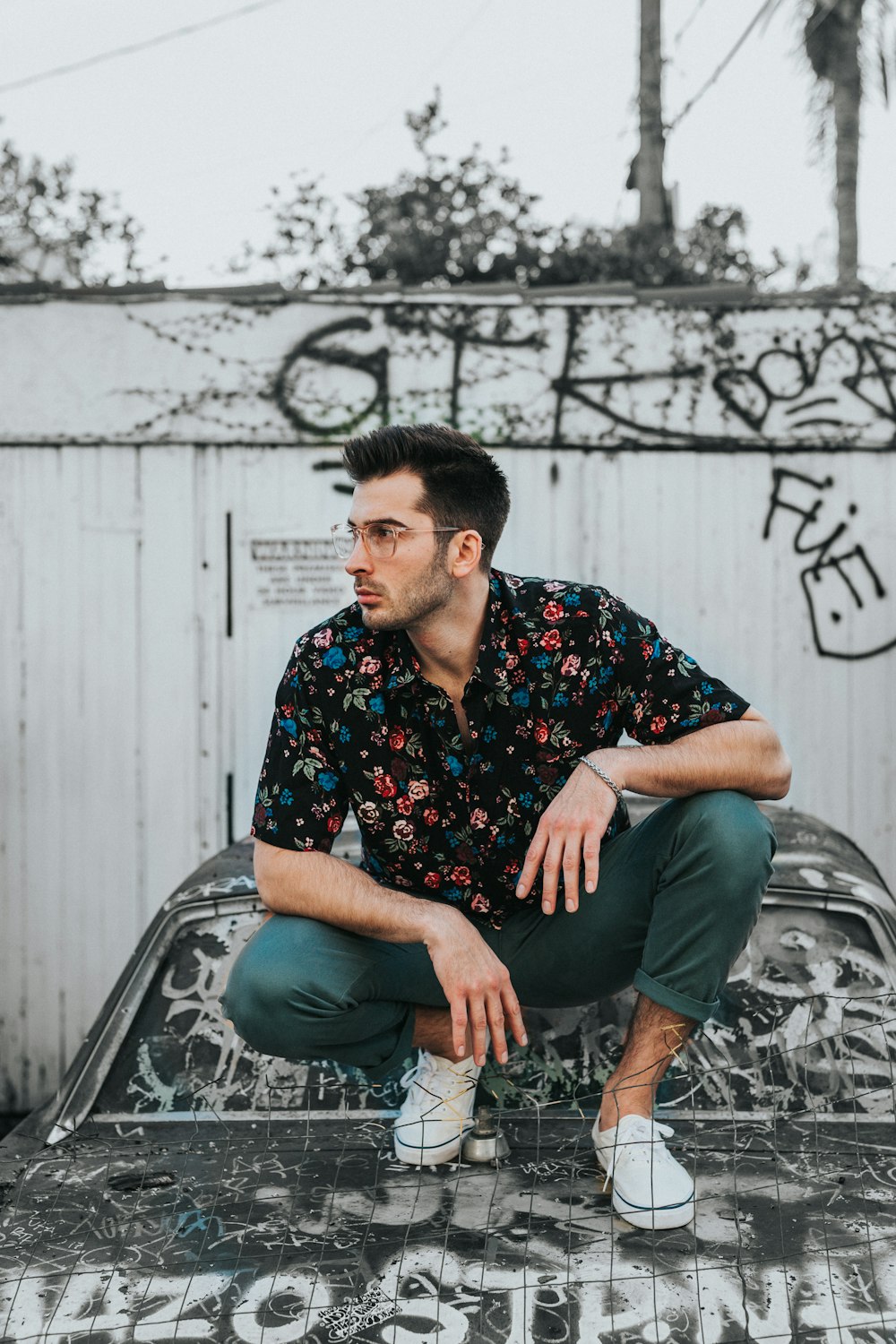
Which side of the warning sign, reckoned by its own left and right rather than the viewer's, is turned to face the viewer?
front

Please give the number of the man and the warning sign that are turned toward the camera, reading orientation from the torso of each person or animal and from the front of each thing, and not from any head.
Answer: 2

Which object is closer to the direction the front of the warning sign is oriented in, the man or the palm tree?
the man

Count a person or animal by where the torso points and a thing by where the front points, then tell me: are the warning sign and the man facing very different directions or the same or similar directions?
same or similar directions

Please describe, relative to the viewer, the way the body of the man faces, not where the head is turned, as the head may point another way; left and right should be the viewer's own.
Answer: facing the viewer

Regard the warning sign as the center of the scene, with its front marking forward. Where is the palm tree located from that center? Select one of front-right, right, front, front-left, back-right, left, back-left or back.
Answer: back-left

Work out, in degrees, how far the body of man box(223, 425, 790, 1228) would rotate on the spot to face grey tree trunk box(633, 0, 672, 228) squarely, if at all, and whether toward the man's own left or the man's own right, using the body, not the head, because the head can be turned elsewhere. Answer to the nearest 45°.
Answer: approximately 180°

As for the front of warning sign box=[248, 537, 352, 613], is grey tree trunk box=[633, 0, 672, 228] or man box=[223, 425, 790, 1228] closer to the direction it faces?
the man

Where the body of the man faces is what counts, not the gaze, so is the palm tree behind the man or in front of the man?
behind

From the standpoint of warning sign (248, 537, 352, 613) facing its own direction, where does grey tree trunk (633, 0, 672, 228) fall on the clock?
The grey tree trunk is roughly at 7 o'clock from the warning sign.

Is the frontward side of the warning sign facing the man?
yes

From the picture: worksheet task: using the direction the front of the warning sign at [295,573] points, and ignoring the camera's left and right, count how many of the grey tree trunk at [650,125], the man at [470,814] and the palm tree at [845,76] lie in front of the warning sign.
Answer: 1

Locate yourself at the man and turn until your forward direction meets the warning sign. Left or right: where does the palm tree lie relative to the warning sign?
right

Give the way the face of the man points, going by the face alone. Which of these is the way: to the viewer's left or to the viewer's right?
to the viewer's left
